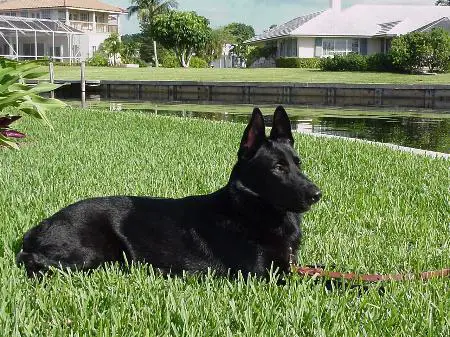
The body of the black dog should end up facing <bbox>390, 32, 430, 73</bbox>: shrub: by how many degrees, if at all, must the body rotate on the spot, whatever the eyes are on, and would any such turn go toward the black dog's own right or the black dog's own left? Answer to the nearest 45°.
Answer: approximately 90° to the black dog's own left

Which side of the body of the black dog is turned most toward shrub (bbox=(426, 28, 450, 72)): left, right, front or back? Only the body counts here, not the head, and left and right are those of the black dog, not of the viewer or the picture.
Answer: left

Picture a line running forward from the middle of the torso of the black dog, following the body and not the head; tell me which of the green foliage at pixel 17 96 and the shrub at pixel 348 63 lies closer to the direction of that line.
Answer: the shrub

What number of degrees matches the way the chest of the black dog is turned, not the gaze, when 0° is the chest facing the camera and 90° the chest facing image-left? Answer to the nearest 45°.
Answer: approximately 270°

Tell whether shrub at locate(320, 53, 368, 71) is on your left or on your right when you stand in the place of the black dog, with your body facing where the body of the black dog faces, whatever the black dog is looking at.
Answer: on your left

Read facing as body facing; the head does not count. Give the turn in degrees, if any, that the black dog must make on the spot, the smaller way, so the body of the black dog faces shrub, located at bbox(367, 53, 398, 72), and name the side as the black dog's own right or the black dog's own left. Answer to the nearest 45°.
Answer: approximately 90° to the black dog's own left

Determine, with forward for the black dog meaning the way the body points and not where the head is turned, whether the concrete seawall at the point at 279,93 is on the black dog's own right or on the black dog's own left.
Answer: on the black dog's own left
